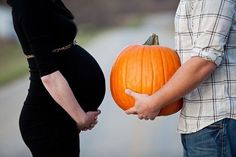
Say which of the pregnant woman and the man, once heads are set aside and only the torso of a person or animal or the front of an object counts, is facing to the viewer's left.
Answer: the man

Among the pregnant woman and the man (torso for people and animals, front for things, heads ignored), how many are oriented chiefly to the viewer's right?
1

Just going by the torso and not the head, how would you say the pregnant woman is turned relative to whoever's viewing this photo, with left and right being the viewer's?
facing to the right of the viewer

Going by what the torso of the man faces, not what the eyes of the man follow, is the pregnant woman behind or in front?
in front

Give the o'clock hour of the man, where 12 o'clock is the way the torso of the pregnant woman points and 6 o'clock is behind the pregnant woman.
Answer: The man is roughly at 1 o'clock from the pregnant woman.

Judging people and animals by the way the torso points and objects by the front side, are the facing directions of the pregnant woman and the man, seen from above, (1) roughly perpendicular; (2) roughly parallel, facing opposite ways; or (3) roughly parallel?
roughly parallel, facing opposite ways

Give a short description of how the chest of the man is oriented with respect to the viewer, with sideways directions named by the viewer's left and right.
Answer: facing to the left of the viewer
